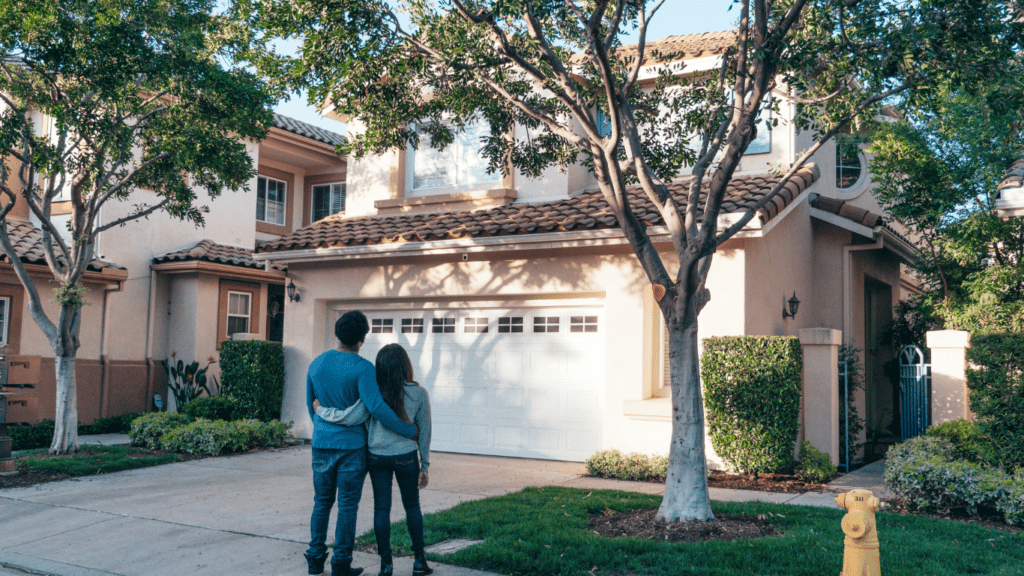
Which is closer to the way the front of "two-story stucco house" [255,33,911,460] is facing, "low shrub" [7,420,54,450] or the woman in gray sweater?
the woman in gray sweater

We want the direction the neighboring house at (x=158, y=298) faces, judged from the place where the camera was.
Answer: facing the viewer and to the right of the viewer

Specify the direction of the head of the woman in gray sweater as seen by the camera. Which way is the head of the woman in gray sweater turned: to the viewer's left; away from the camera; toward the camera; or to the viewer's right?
away from the camera

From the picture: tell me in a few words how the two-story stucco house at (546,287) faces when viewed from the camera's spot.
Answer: facing the viewer

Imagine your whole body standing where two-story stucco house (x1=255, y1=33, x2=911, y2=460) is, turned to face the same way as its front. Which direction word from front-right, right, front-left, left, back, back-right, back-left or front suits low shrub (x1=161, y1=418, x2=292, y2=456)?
right

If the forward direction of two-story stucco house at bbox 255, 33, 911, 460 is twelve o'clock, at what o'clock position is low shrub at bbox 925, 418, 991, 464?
The low shrub is roughly at 10 o'clock from the two-story stucco house.

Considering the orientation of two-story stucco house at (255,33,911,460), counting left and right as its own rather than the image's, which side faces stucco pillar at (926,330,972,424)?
left

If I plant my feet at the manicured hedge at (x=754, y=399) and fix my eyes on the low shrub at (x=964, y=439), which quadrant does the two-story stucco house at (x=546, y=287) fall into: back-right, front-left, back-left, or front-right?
back-left

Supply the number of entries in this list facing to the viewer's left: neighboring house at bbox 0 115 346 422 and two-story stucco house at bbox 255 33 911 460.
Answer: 0

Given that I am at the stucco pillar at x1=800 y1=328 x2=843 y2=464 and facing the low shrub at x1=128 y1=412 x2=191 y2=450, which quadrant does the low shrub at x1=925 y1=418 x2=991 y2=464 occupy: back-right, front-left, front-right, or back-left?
back-left

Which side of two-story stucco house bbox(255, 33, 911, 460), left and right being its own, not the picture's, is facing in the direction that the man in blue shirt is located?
front
